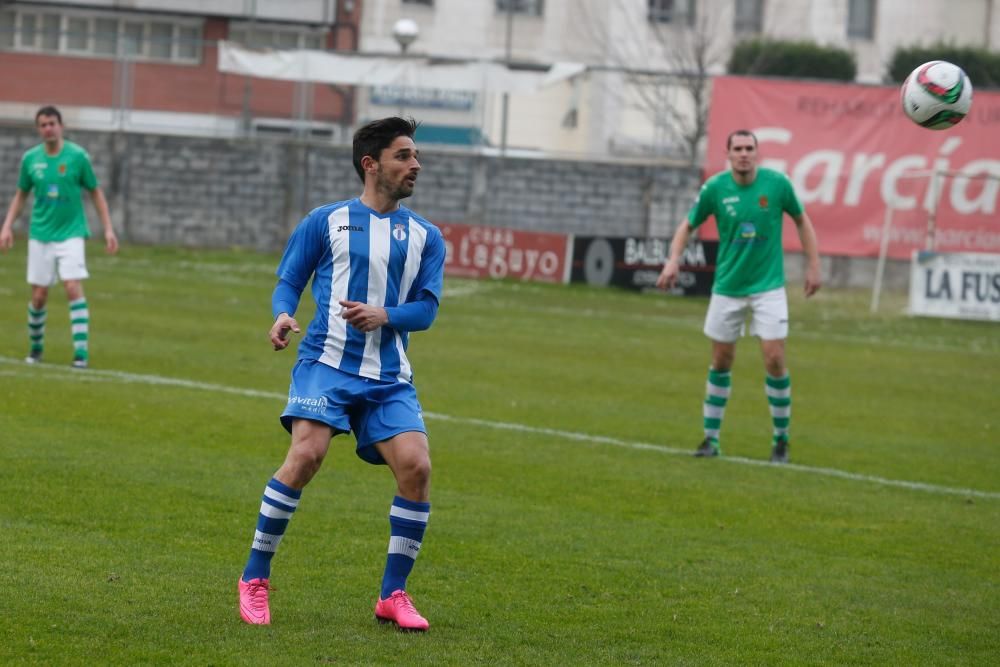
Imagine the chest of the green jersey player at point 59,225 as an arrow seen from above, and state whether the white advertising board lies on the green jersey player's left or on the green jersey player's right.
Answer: on the green jersey player's left

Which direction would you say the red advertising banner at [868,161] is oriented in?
toward the camera

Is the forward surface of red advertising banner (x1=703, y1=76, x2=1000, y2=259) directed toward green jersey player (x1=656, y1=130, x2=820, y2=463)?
yes

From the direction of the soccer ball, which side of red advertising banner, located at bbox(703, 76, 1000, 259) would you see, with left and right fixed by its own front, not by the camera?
front

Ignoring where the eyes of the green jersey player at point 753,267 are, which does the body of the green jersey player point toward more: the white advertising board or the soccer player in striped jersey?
the soccer player in striped jersey

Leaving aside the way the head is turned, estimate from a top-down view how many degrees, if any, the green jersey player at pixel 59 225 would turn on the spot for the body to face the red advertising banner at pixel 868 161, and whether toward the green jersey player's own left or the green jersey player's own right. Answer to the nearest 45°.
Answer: approximately 135° to the green jersey player's own left

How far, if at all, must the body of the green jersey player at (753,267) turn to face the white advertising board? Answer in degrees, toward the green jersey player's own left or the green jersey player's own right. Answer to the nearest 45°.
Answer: approximately 180°

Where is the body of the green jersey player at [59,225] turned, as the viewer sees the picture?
toward the camera

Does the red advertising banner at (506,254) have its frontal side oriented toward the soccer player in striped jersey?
yes

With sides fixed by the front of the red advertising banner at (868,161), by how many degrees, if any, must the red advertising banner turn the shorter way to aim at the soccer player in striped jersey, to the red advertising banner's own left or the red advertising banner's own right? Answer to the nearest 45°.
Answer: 0° — it already faces them

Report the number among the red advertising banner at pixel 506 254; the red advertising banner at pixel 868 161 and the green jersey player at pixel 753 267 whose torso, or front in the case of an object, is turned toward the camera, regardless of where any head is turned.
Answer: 3
